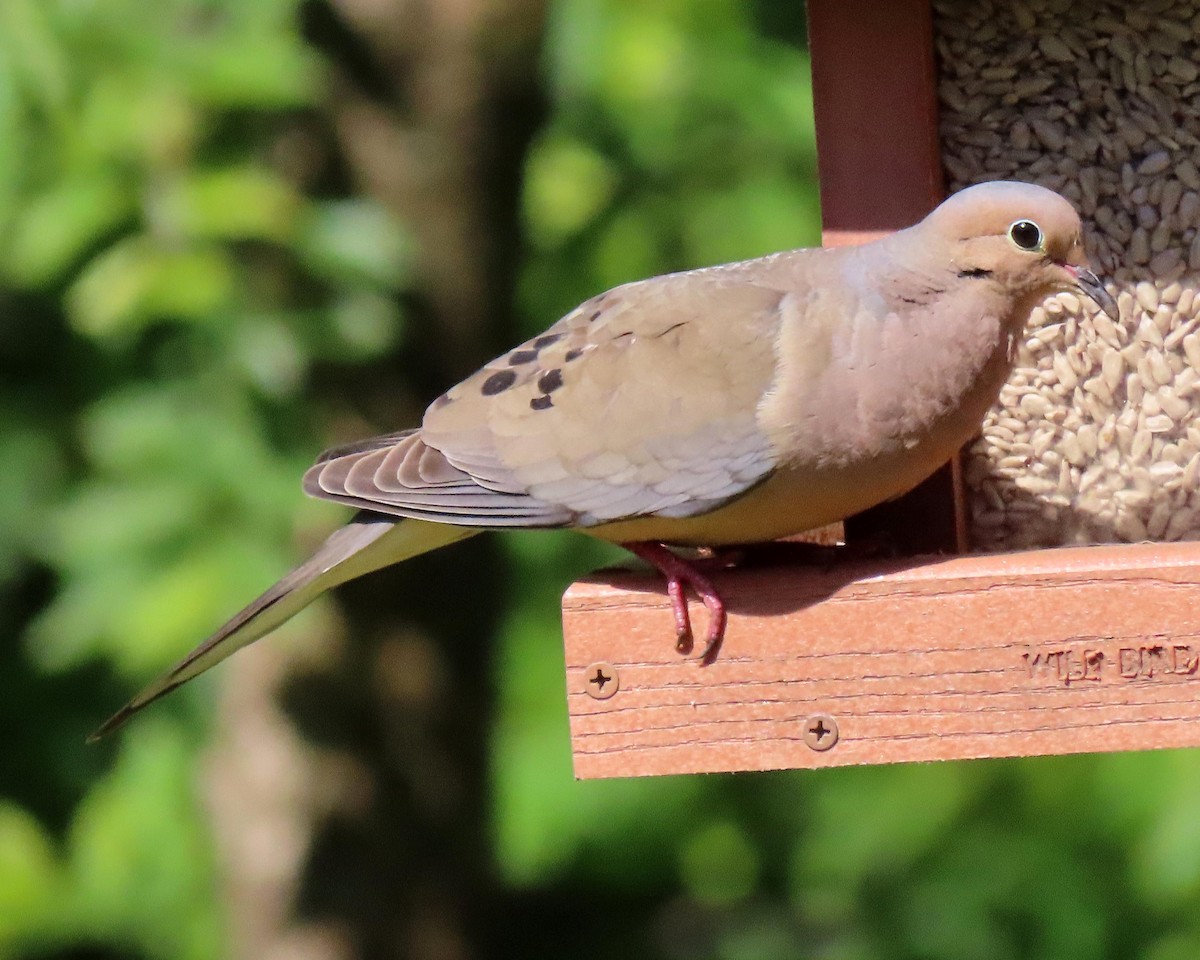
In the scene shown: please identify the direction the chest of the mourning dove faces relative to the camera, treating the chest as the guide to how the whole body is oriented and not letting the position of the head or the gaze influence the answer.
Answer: to the viewer's right
